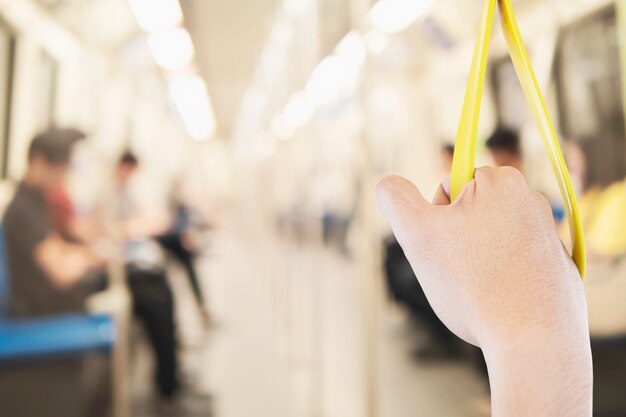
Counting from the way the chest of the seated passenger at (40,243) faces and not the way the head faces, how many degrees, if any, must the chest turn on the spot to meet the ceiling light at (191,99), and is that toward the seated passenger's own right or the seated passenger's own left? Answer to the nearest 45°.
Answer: approximately 90° to the seated passenger's own left

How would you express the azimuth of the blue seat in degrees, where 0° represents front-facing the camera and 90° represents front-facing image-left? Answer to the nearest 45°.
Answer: approximately 270°

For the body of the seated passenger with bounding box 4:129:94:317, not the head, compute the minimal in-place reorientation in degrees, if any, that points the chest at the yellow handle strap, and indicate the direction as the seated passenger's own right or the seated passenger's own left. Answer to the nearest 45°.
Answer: approximately 90° to the seated passenger's own right

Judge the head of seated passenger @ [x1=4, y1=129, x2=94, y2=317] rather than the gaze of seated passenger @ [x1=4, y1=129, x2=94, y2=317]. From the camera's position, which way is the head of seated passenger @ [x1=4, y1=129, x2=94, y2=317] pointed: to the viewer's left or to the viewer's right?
to the viewer's right

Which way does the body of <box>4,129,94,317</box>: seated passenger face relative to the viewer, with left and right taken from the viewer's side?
facing to the right of the viewer
